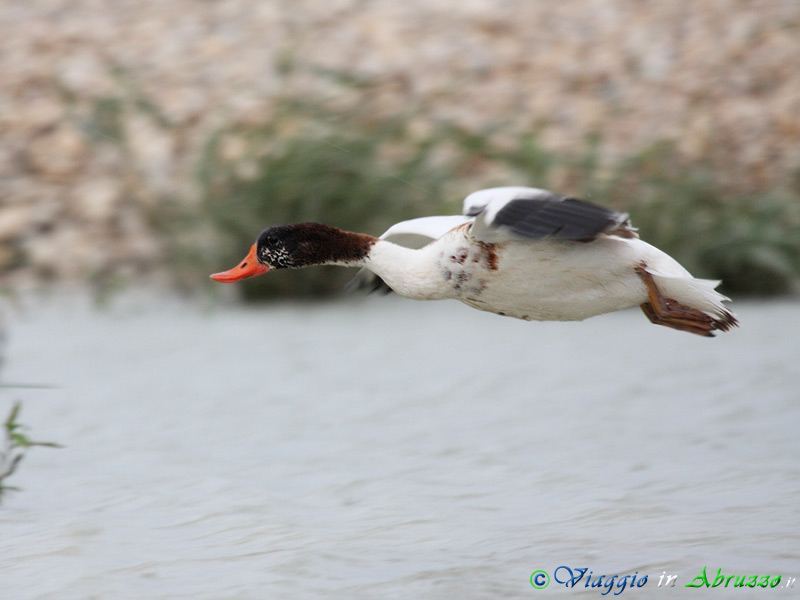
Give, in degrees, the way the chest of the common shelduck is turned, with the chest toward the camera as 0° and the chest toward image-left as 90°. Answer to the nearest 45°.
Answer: approximately 90°
